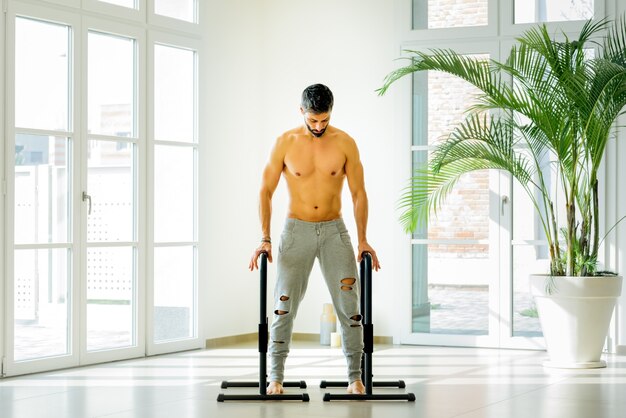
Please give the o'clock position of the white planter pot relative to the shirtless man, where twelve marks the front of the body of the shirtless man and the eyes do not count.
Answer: The white planter pot is roughly at 8 o'clock from the shirtless man.

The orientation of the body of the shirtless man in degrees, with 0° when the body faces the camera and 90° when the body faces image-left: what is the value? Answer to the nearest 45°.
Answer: approximately 0°

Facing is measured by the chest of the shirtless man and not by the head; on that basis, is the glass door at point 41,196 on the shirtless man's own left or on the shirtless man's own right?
on the shirtless man's own right

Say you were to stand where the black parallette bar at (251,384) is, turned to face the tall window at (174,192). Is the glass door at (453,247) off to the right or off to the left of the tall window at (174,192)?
right

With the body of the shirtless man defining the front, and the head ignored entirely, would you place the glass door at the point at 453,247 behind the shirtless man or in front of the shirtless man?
behind

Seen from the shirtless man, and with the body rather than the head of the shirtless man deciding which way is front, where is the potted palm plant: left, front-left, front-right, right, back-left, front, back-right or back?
back-left

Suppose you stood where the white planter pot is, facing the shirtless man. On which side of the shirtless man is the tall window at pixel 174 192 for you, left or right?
right
